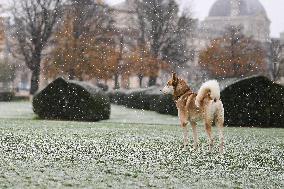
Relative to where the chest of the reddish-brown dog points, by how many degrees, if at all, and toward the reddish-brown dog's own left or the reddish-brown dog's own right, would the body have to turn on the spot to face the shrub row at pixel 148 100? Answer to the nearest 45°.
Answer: approximately 45° to the reddish-brown dog's own right

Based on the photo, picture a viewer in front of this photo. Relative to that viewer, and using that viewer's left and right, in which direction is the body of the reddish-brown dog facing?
facing away from the viewer and to the left of the viewer

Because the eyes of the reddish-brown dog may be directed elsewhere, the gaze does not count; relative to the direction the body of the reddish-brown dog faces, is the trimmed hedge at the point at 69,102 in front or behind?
in front

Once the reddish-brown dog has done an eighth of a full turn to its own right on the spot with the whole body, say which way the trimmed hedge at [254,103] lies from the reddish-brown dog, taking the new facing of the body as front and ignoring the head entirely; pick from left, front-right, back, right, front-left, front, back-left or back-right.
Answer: front
